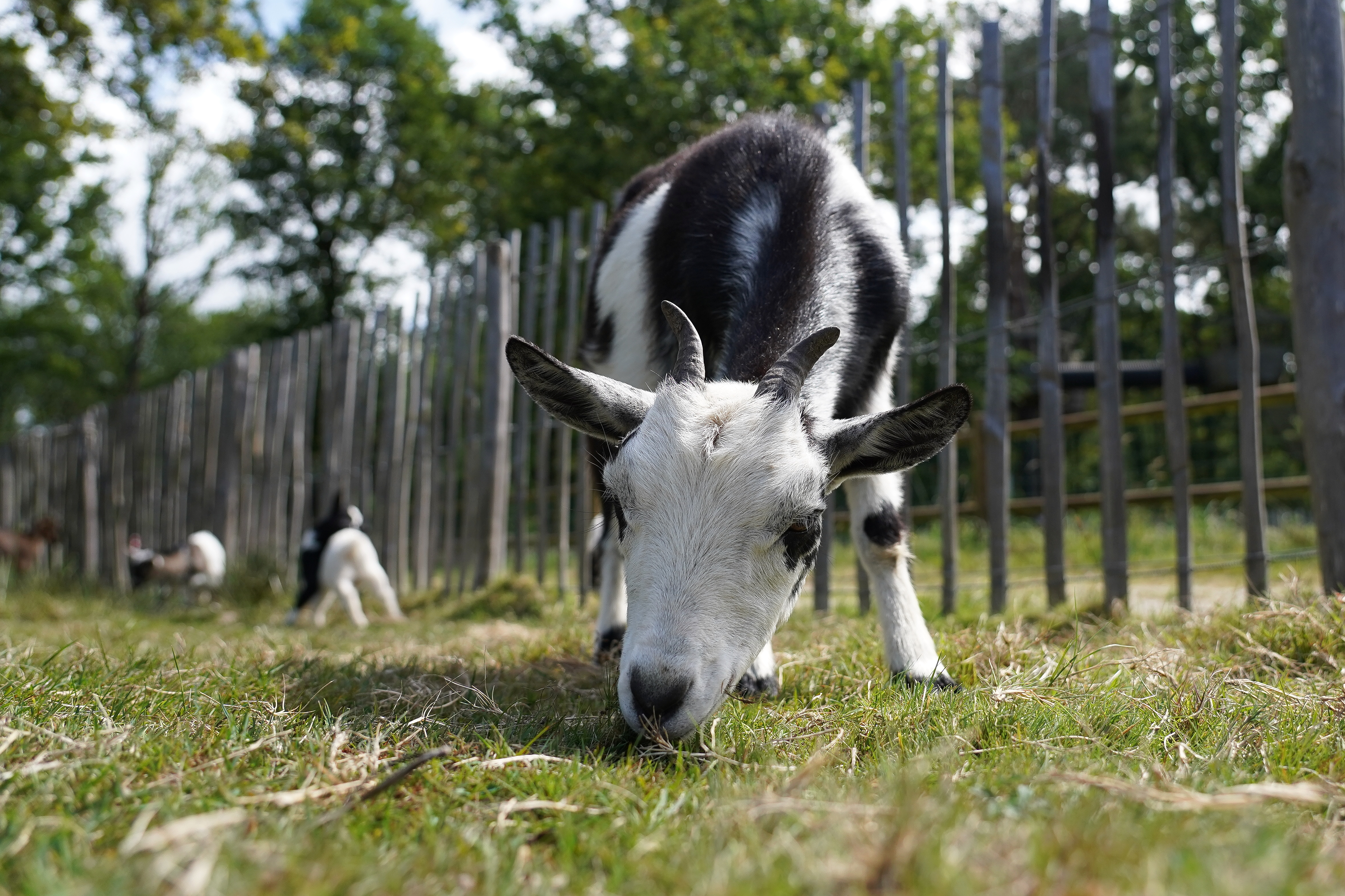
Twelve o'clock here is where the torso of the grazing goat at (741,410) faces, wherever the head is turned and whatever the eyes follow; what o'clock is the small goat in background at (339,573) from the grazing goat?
The small goat in background is roughly at 5 o'clock from the grazing goat.

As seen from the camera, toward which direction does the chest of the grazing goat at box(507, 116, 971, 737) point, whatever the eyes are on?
toward the camera

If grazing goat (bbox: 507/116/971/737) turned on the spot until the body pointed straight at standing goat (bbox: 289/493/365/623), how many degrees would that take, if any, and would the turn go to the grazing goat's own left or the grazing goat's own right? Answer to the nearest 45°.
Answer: approximately 135° to the grazing goat's own right

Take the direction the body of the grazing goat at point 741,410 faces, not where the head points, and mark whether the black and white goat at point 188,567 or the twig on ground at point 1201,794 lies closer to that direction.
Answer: the twig on ground
